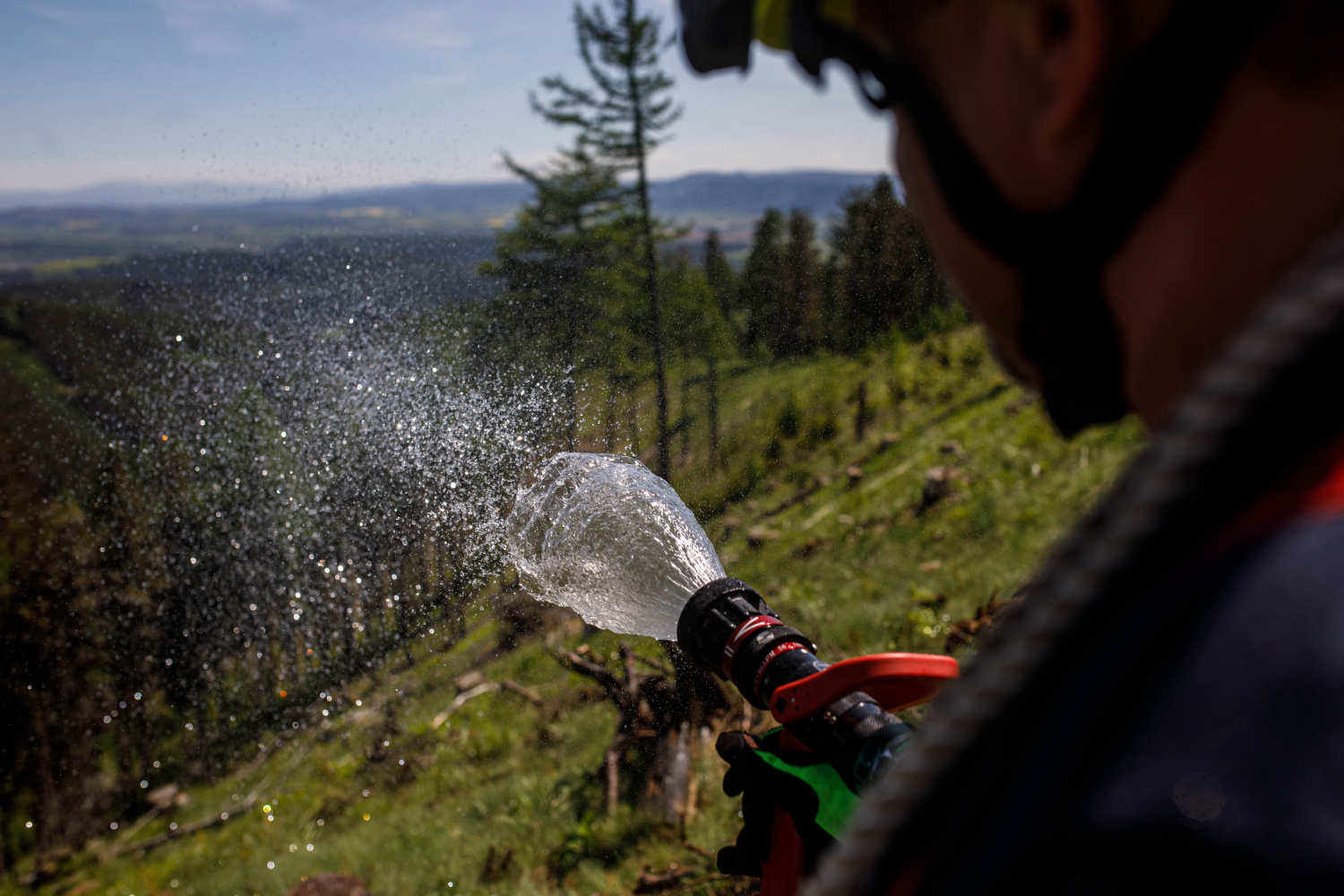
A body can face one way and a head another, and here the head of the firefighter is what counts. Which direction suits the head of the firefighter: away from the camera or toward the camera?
away from the camera

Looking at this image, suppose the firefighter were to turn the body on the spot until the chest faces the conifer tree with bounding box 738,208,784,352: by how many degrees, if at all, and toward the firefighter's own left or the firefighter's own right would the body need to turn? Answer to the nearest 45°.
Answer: approximately 45° to the firefighter's own right

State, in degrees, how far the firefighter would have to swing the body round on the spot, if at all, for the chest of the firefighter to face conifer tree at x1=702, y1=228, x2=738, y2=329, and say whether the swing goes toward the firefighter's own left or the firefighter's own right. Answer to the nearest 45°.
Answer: approximately 45° to the firefighter's own right

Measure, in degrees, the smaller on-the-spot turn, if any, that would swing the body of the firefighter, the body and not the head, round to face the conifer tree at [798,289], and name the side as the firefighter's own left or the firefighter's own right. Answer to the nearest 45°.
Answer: approximately 45° to the firefighter's own right

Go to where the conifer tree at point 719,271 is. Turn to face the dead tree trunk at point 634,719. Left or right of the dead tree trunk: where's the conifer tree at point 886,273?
left

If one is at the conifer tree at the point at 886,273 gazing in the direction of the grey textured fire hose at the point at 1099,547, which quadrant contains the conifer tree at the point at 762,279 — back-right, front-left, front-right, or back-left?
back-right

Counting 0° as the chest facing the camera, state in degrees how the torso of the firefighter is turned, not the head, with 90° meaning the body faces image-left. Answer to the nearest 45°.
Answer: approximately 135°
